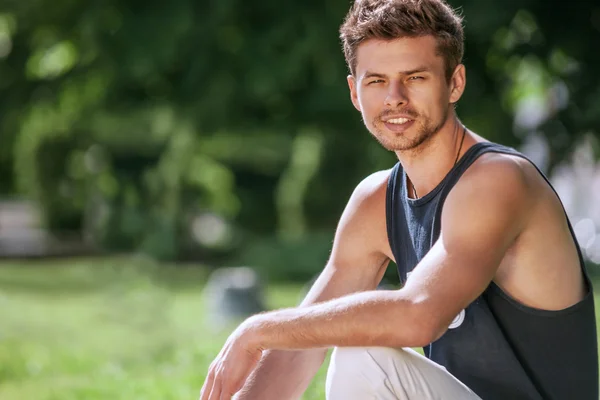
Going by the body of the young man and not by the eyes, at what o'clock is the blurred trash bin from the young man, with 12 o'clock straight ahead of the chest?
The blurred trash bin is roughly at 4 o'clock from the young man.

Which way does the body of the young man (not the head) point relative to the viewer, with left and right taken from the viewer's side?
facing the viewer and to the left of the viewer
